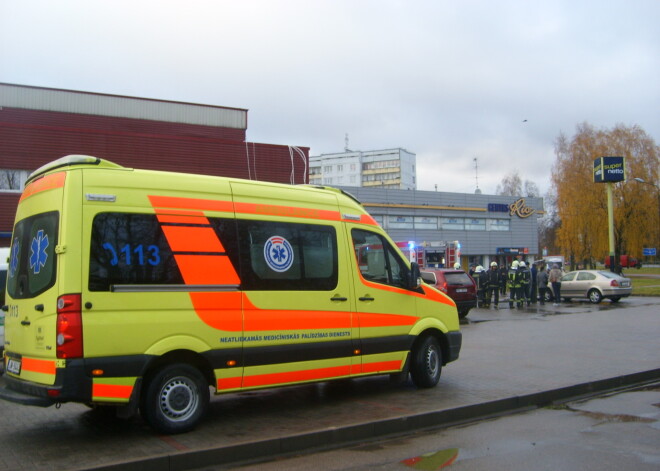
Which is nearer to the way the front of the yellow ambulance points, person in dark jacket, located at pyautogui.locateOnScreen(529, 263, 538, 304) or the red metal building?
the person in dark jacket

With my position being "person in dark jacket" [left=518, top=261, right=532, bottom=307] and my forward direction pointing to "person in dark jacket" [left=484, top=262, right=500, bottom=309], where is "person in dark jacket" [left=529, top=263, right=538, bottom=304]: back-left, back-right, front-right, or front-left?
back-right

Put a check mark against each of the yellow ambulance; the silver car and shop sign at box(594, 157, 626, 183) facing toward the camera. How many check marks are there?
1

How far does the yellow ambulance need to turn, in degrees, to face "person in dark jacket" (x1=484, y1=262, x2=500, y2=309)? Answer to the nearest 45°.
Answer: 0° — it already faces them

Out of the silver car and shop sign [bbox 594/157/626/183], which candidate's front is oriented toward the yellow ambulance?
the shop sign

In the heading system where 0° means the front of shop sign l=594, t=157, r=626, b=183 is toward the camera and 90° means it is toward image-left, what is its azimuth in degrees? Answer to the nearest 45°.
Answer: approximately 0°

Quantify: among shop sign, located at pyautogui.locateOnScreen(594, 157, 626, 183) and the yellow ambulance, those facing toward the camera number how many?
1

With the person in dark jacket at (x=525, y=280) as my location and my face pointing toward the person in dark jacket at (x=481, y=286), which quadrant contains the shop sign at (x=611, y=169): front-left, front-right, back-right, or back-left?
back-right

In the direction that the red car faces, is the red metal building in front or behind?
in front

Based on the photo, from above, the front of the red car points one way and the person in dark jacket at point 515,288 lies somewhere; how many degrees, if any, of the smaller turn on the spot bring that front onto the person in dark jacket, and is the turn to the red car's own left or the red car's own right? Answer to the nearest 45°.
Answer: approximately 90° to the red car's own right

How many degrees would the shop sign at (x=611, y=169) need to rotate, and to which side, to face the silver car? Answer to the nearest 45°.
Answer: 0° — it already faces it

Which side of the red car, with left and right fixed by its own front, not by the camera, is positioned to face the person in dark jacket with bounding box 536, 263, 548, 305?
right
